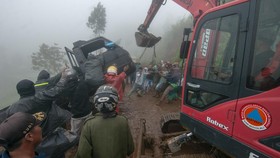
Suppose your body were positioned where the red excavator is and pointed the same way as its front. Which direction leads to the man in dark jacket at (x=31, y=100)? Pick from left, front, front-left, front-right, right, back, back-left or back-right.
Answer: front-left

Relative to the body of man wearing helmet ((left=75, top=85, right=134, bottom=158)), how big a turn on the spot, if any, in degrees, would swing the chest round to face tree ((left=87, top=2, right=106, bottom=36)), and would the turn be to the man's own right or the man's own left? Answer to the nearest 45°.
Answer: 0° — they already face it

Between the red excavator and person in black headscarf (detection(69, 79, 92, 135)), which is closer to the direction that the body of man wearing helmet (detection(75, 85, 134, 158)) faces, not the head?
the person in black headscarf

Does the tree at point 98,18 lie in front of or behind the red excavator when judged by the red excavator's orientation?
in front

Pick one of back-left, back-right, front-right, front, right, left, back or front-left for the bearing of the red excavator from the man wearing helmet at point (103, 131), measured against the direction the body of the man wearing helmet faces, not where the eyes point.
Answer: right

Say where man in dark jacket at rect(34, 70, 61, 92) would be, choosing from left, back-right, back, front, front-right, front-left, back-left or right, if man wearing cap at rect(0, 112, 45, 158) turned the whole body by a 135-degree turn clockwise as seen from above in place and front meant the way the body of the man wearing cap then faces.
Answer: back

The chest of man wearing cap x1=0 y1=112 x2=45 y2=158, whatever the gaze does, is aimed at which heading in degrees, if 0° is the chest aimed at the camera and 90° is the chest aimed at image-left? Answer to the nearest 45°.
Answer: approximately 225°

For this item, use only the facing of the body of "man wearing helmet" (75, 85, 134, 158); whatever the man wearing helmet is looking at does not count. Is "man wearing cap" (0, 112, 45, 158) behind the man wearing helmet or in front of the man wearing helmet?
behind

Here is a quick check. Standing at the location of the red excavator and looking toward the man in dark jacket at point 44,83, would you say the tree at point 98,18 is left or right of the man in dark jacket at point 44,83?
right

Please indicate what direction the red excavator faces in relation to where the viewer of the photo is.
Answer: facing away from the viewer and to the left of the viewer

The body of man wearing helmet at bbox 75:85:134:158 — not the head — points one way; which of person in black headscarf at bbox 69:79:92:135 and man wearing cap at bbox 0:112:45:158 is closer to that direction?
the person in black headscarf

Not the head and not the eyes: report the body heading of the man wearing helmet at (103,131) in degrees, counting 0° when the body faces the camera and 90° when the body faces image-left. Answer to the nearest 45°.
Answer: approximately 180°

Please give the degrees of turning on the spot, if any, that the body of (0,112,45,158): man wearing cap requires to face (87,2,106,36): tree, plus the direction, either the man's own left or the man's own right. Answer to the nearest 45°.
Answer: approximately 45° to the man's own left
